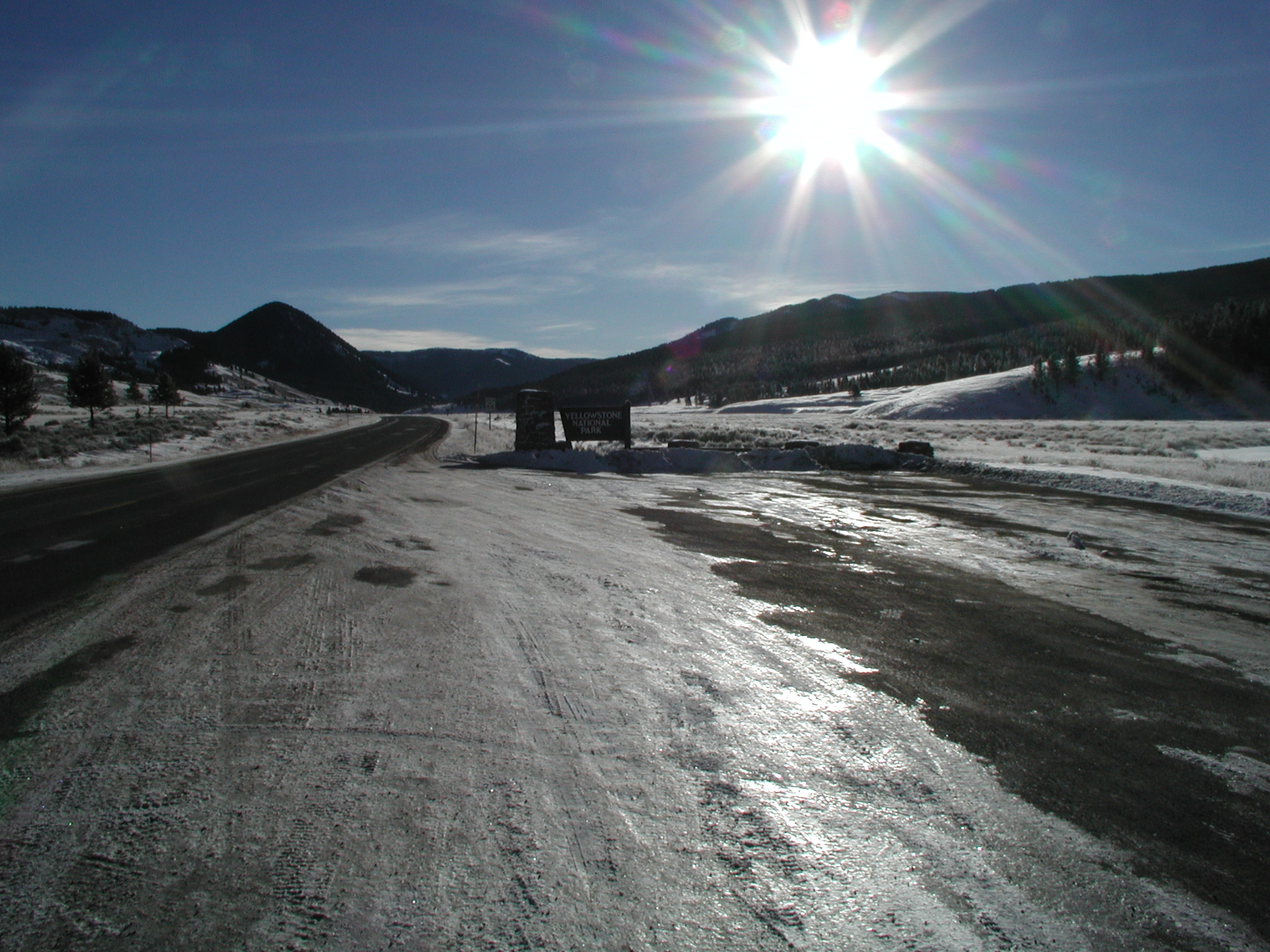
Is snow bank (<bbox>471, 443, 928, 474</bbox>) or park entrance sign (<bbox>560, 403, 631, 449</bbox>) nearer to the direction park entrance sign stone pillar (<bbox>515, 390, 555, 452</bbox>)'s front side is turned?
the snow bank

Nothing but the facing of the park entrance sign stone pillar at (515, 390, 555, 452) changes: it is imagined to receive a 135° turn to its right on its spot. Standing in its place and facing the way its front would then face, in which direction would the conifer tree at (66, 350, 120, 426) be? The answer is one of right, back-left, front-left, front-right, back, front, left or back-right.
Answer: front

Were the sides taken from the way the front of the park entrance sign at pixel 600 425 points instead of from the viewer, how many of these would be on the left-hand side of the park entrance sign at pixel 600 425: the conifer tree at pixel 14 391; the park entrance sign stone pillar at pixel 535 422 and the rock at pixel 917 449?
1

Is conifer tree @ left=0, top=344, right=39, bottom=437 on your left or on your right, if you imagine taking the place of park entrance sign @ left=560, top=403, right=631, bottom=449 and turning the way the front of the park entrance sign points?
on your right

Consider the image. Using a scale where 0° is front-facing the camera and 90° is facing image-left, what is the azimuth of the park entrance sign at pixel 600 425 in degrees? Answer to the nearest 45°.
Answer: approximately 0°

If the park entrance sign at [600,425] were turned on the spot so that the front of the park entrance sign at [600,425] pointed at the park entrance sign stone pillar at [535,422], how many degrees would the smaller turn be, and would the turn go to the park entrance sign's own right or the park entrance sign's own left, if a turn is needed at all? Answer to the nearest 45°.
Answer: approximately 90° to the park entrance sign's own right

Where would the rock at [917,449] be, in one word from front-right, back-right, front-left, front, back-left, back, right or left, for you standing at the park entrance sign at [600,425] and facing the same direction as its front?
left

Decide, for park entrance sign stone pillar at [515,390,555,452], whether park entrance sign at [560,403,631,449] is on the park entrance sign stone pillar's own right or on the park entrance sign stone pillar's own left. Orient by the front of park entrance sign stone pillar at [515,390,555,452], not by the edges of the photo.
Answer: on the park entrance sign stone pillar's own left

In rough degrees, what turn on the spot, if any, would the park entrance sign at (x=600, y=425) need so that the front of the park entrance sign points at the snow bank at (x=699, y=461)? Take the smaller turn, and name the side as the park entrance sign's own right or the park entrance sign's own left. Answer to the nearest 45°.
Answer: approximately 45° to the park entrance sign's own left

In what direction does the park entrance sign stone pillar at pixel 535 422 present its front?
toward the camera

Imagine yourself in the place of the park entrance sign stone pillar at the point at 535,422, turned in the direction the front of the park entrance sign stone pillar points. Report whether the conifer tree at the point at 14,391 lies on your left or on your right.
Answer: on your right

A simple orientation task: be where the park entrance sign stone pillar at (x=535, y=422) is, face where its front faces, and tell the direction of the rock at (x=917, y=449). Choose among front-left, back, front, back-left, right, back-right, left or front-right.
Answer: left
